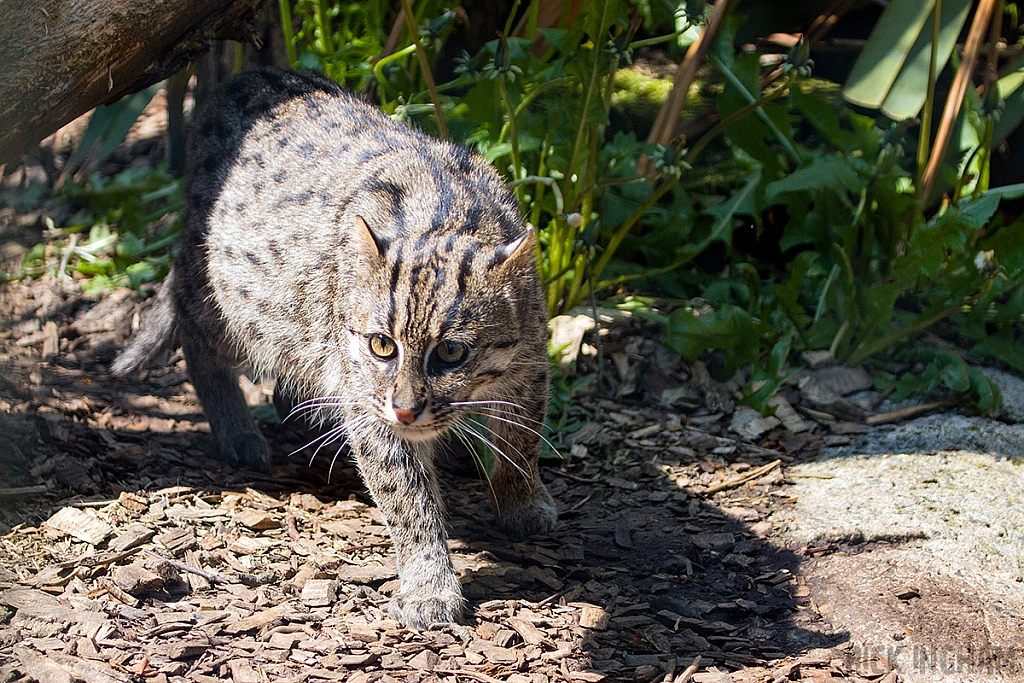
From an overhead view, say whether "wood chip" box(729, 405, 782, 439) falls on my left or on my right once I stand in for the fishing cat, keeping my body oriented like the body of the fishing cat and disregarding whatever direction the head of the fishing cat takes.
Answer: on my left

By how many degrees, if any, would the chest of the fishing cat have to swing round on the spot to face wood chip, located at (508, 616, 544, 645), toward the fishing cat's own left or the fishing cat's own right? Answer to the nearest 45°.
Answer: approximately 45° to the fishing cat's own right

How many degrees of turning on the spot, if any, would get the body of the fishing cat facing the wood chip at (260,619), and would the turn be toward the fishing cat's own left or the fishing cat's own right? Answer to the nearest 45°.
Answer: approximately 90° to the fishing cat's own right

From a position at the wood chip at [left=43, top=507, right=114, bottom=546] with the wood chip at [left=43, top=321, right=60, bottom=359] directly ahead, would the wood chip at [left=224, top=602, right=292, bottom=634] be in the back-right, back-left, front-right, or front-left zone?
back-right

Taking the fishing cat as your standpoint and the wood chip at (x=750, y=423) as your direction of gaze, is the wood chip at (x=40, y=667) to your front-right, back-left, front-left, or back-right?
back-right

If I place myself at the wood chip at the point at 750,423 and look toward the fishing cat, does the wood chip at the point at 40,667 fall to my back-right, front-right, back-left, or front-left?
front-left

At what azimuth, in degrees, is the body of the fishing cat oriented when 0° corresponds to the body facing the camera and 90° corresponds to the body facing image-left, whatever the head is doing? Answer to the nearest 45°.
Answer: approximately 315°
